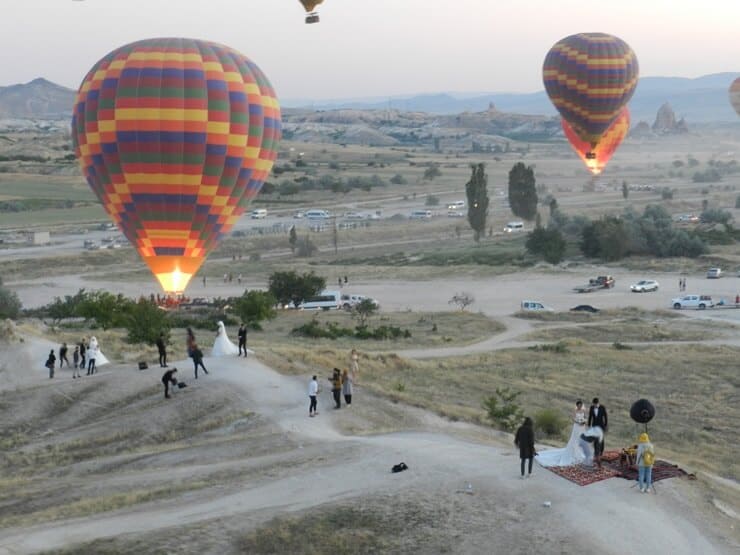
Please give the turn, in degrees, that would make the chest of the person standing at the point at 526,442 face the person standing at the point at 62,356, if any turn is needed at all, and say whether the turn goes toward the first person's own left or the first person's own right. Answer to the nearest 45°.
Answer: approximately 90° to the first person's own left

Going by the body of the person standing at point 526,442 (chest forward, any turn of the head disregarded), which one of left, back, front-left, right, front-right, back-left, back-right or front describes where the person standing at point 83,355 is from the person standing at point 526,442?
left

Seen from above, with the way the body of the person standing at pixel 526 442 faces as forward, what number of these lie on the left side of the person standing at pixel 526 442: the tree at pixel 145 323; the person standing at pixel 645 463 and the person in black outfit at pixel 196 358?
2

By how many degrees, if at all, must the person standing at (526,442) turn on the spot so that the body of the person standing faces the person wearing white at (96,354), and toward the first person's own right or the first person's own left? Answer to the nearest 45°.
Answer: approximately 90° to the first person's own left

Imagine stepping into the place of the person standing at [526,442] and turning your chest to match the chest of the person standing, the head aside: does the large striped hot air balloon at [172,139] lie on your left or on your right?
on your left

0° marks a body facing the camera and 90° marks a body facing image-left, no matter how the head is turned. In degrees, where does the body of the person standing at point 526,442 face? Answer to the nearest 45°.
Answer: approximately 225°

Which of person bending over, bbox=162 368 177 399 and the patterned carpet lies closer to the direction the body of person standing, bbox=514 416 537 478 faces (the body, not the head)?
the patterned carpet

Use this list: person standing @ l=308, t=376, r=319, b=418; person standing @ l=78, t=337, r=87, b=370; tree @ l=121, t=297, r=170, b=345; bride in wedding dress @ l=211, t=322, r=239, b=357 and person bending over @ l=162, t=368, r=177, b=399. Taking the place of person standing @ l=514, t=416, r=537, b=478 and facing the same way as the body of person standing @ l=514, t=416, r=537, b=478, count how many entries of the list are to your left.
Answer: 5

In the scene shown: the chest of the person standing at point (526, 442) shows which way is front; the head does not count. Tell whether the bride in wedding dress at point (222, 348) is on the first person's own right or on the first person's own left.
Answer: on the first person's own left

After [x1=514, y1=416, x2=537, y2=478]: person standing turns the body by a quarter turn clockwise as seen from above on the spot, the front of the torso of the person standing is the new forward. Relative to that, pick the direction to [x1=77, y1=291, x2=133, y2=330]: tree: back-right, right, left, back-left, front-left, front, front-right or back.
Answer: back

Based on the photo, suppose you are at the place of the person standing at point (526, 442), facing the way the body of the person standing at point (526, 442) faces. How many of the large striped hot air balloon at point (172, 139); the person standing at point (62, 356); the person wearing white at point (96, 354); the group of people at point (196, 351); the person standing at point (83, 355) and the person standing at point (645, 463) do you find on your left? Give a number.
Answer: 5

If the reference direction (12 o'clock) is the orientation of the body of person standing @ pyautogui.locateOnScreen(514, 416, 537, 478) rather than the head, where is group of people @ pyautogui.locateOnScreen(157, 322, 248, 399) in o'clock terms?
The group of people is roughly at 9 o'clock from the person standing.

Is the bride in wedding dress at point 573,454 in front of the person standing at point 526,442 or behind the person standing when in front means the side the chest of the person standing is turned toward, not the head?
in front

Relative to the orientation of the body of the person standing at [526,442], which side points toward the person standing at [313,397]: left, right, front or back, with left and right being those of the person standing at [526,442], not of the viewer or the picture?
left

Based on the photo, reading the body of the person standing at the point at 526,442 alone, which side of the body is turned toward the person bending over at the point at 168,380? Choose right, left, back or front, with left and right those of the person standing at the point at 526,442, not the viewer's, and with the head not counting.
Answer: left
